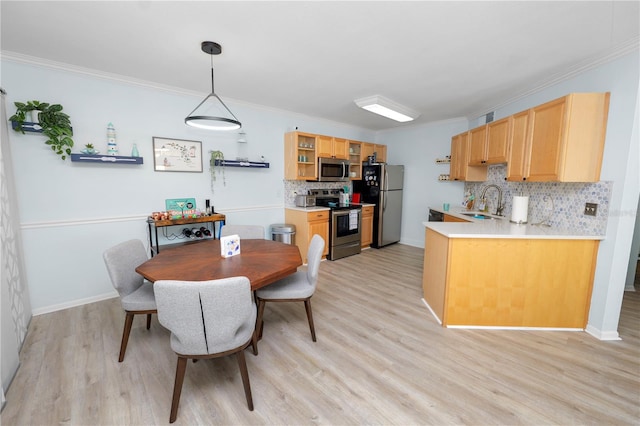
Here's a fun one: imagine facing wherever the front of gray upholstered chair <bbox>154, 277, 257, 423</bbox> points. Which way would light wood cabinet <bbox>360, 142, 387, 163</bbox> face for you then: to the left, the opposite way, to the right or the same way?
the opposite way

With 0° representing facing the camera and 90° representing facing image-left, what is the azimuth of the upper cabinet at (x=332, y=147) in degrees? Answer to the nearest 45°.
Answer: approximately 315°

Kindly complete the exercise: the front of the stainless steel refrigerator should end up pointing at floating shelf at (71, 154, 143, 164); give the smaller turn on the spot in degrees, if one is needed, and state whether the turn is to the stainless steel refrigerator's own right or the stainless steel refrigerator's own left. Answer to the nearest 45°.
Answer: approximately 90° to the stainless steel refrigerator's own right

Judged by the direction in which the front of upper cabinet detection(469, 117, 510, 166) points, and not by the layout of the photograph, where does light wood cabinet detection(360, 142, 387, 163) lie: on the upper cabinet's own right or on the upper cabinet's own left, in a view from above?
on the upper cabinet's own right

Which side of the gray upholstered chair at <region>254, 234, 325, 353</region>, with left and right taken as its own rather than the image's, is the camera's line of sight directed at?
left

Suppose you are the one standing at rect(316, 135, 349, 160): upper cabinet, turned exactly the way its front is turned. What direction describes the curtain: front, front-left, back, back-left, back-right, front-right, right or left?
right

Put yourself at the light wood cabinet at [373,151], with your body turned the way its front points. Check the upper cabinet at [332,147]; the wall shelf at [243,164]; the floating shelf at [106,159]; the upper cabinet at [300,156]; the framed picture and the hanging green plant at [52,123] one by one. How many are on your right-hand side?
6

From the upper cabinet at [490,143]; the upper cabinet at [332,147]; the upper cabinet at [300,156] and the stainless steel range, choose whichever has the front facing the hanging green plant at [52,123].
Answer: the upper cabinet at [490,143]

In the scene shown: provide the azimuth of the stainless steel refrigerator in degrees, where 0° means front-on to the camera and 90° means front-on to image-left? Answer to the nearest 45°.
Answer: approximately 315°

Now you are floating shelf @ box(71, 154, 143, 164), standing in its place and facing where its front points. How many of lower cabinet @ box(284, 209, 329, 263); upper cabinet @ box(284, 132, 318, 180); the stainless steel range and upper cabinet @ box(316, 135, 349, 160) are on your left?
4

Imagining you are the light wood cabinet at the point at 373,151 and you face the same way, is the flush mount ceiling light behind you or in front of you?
in front

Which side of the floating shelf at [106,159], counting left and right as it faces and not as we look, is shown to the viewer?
front

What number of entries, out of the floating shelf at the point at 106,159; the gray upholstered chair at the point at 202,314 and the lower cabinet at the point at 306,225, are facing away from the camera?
1

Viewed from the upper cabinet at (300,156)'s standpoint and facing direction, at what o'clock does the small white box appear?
The small white box is roughly at 2 o'clock from the upper cabinet.

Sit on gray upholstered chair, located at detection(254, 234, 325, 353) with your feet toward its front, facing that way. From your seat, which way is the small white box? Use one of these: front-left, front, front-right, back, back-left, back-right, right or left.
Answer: front

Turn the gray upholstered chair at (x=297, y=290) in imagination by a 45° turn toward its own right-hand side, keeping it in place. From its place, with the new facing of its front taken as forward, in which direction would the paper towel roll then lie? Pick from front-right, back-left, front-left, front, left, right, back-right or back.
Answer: back-right

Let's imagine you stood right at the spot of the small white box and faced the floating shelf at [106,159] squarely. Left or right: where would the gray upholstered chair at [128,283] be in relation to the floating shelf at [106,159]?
left

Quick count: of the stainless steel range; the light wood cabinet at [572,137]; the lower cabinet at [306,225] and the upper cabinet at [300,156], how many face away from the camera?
0

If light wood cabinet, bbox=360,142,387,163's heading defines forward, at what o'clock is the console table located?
The console table is roughly at 3 o'clock from the light wood cabinet.

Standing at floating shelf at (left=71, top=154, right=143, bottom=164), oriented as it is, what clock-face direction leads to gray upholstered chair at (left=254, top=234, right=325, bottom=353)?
The gray upholstered chair is roughly at 11 o'clock from the floating shelf.
